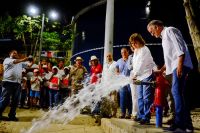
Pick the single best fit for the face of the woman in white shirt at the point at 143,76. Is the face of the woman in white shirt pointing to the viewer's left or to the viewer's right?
to the viewer's left

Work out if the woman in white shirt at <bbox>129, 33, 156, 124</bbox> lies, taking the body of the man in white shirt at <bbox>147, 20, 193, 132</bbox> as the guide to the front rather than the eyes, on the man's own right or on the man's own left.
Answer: on the man's own right

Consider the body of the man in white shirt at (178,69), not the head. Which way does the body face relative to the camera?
to the viewer's left

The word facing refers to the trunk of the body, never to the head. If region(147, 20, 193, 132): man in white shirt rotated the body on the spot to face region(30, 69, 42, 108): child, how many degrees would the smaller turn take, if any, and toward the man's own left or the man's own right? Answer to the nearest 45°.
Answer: approximately 45° to the man's own right

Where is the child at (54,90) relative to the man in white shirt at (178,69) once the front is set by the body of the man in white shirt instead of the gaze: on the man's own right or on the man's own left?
on the man's own right

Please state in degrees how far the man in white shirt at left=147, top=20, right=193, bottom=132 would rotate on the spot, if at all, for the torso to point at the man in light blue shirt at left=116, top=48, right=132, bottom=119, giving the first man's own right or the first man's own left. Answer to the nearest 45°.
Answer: approximately 45° to the first man's own right

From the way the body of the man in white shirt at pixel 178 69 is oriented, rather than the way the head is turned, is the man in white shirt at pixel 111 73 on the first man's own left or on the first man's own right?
on the first man's own right

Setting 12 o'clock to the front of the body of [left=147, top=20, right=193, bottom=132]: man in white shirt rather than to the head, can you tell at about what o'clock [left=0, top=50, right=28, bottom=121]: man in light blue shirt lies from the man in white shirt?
The man in light blue shirt is roughly at 1 o'clock from the man in white shirt.
